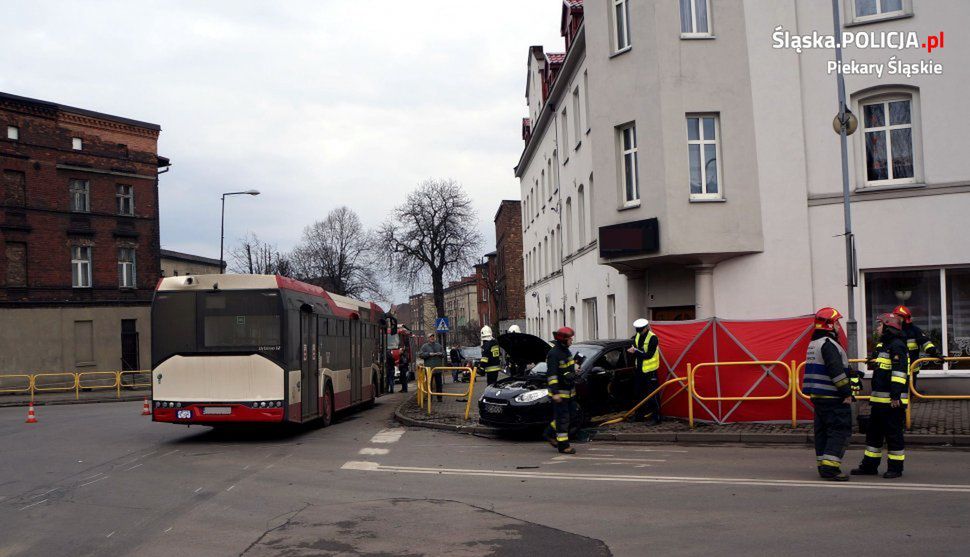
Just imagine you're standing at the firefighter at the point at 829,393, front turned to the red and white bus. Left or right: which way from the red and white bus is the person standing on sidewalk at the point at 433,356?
right

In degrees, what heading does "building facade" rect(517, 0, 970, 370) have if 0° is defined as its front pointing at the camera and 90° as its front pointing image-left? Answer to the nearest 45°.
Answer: approximately 45°

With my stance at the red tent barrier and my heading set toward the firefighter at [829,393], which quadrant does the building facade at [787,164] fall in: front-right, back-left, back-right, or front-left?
back-left

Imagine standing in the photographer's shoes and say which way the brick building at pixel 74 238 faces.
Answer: facing the viewer and to the right of the viewer

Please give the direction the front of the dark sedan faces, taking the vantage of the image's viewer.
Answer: facing the viewer and to the left of the viewer

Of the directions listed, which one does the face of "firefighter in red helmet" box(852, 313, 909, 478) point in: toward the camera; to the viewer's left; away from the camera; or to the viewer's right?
to the viewer's left

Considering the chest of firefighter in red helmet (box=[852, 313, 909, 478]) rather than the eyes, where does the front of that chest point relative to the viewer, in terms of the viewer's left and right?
facing to the left of the viewer

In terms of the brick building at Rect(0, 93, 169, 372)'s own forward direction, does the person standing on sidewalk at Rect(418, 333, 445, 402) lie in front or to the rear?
in front

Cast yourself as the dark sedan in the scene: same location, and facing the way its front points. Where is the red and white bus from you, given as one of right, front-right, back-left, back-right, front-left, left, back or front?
front-right

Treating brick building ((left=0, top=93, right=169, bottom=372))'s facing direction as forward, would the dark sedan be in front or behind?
in front

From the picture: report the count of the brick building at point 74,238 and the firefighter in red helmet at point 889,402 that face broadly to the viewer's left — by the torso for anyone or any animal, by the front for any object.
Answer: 1

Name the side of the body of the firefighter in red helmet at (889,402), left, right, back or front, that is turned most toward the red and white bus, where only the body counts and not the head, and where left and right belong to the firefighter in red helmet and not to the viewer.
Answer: front

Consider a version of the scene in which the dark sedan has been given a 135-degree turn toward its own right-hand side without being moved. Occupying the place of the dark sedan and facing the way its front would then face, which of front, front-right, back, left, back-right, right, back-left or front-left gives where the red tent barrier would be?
right

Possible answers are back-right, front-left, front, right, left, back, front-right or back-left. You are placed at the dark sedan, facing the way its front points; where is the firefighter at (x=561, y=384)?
front-left

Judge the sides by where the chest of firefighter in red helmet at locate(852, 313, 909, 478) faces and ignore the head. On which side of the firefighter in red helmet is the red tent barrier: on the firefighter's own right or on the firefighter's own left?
on the firefighter's own right

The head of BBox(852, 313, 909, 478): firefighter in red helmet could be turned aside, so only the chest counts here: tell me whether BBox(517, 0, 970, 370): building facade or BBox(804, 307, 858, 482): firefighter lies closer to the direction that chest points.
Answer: the firefighter
